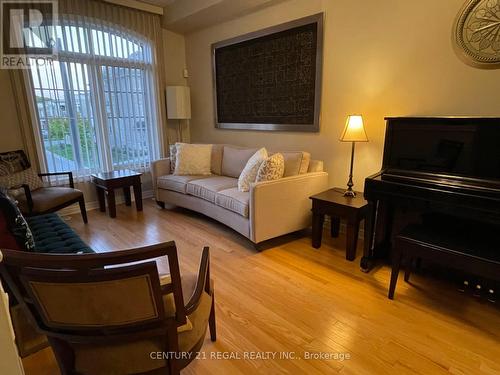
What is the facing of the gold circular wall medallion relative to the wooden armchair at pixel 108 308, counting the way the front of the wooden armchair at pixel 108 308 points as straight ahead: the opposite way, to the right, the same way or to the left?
the opposite way

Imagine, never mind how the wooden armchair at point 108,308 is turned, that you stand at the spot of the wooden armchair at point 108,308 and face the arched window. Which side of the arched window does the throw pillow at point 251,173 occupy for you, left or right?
right

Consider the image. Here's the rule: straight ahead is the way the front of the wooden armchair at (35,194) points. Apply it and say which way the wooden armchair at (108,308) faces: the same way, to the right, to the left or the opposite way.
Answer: to the left

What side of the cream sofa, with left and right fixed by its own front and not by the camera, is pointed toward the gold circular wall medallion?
left

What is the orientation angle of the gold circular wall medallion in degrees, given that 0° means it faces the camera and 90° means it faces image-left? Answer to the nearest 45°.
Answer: approximately 0°

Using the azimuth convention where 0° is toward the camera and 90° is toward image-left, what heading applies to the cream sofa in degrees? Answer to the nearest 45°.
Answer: approximately 45°

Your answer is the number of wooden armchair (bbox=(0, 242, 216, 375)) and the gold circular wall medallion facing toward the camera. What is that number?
1

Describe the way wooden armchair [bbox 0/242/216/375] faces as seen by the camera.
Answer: facing away from the viewer and to the right of the viewer

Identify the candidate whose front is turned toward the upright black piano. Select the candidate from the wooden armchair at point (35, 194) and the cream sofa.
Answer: the wooden armchair
